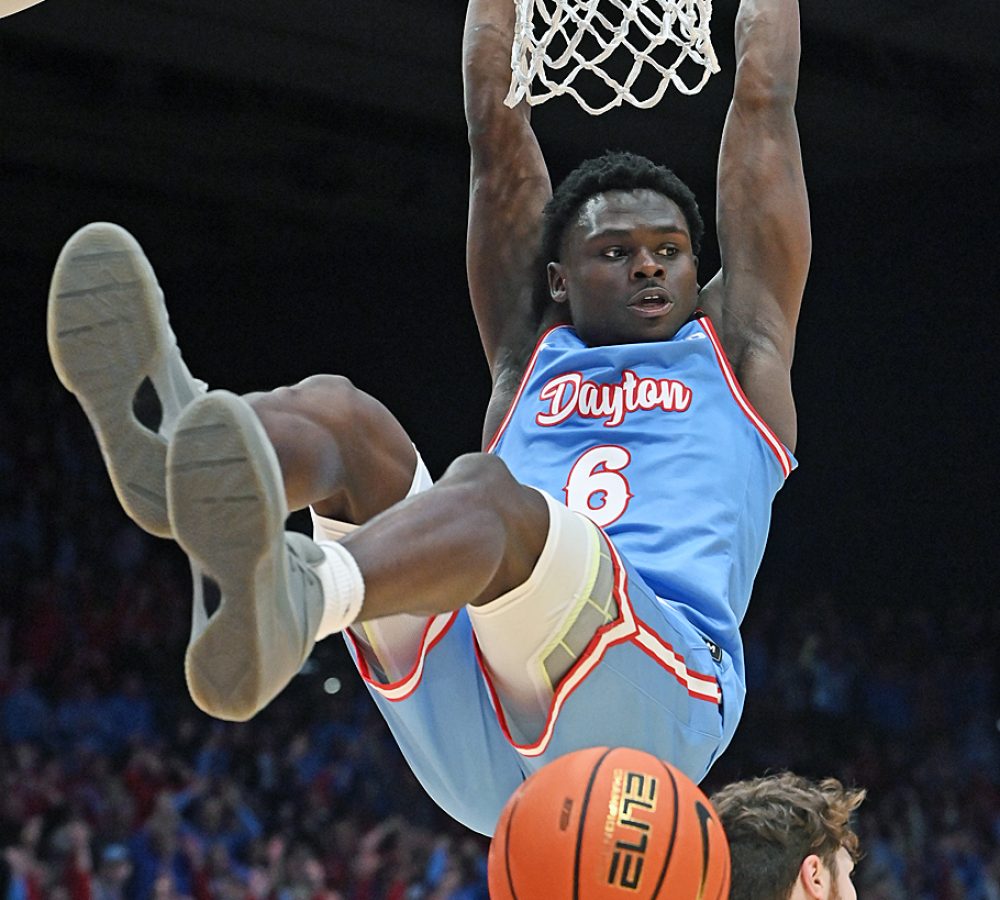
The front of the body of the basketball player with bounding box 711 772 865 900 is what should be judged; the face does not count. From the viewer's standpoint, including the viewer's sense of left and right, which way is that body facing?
facing away from the viewer and to the right of the viewer

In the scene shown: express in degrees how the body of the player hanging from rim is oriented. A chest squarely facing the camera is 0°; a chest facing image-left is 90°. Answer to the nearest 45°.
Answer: approximately 45°

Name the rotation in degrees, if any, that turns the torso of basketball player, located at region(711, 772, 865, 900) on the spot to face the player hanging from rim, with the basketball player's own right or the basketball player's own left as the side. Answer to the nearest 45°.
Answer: approximately 90° to the basketball player's own left

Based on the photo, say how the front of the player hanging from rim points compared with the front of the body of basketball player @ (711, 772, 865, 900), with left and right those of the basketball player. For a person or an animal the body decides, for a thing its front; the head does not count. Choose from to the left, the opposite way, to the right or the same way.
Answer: the opposite way

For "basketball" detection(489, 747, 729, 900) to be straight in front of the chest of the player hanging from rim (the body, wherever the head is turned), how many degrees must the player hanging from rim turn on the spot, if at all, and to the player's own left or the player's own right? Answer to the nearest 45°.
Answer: approximately 45° to the player's own left
